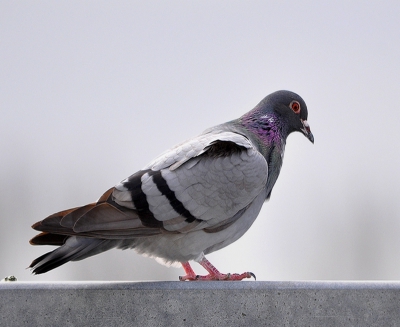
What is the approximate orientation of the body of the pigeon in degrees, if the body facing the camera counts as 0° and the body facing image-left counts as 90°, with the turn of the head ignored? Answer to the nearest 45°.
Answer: approximately 270°
